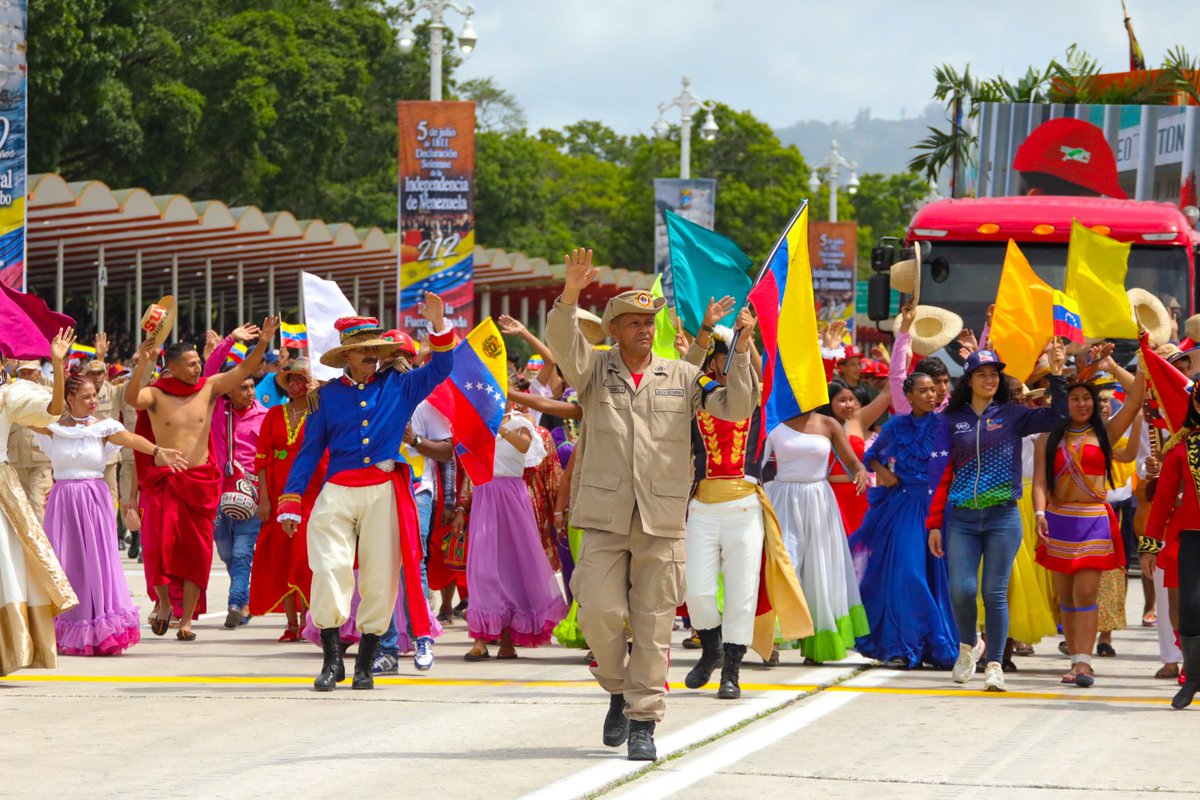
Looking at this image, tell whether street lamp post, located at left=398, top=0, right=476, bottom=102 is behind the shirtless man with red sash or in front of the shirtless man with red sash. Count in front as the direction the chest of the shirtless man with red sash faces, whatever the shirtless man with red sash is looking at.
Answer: behind

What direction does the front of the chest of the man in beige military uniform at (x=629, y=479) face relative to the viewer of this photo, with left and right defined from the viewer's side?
facing the viewer

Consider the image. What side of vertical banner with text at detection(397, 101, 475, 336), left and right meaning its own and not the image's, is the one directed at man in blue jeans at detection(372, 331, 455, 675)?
front

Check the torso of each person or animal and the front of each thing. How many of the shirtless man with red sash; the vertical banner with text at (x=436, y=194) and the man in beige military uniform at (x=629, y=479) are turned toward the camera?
3

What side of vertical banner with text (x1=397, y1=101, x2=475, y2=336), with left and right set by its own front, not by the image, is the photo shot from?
front

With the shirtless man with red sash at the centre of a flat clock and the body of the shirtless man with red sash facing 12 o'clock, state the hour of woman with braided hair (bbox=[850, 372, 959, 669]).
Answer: The woman with braided hair is roughly at 10 o'clock from the shirtless man with red sash.

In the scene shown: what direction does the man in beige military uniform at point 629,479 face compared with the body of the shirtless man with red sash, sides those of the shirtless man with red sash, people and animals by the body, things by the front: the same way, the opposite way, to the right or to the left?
the same way

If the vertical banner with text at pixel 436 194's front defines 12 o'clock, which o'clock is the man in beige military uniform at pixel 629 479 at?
The man in beige military uniform is roughly at 12 o'clock from the vertical banner with text.

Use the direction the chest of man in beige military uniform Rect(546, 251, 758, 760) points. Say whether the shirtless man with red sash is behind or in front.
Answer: behind

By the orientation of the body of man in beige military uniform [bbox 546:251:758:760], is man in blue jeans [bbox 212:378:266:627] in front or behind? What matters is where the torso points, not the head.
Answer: behind

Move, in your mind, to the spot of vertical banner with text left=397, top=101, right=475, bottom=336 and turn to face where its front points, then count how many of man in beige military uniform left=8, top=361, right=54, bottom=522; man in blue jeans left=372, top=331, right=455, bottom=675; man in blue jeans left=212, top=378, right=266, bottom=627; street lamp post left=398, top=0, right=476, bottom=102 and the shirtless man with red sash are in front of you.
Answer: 4

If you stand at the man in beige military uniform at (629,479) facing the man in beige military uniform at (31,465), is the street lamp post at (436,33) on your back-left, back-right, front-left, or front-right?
front-right

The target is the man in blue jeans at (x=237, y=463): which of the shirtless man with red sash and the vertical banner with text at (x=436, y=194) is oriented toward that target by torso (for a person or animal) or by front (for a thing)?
the vertical banner with text

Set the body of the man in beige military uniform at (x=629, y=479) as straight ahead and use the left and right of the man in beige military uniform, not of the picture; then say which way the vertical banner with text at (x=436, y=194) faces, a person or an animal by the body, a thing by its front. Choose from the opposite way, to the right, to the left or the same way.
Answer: the same way
